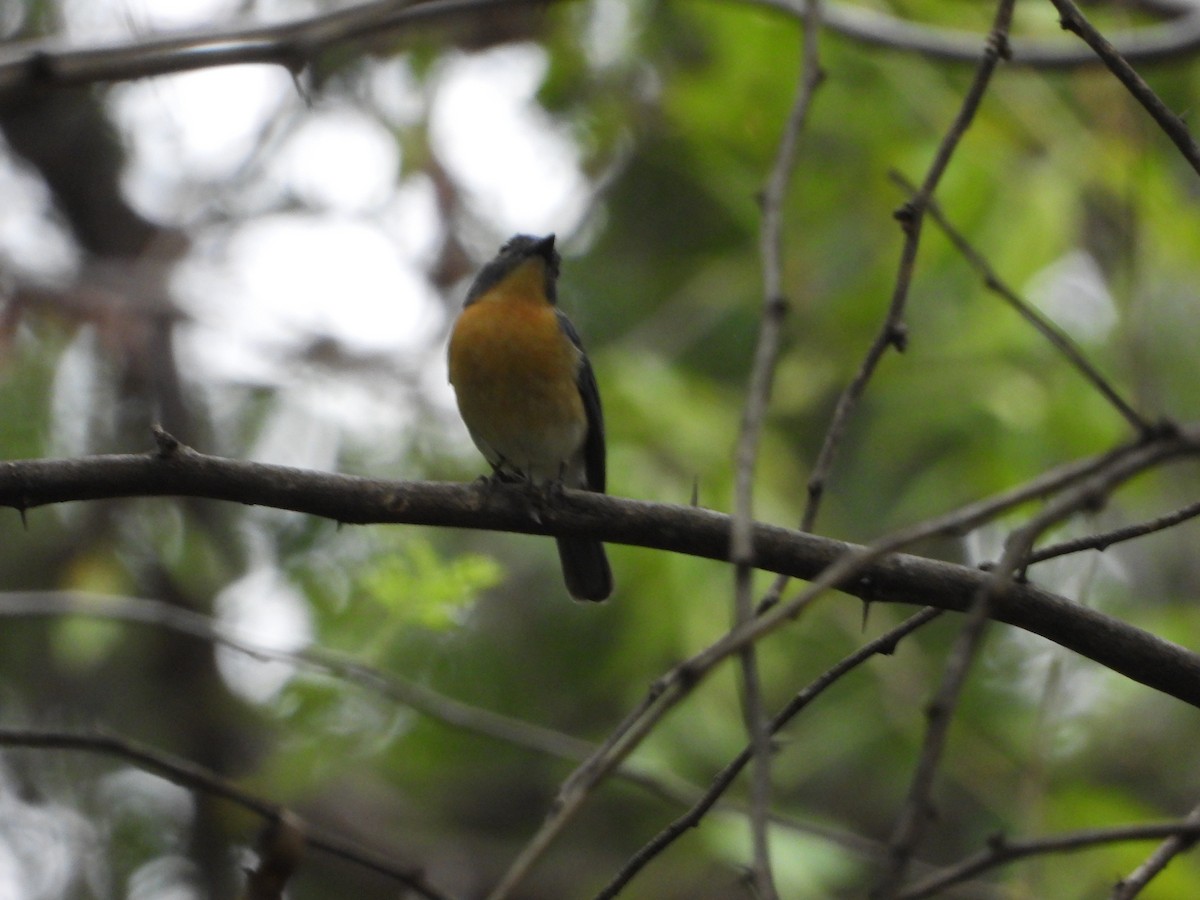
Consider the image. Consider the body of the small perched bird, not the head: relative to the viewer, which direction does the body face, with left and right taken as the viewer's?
facing the viewer and to the left of the viewer
